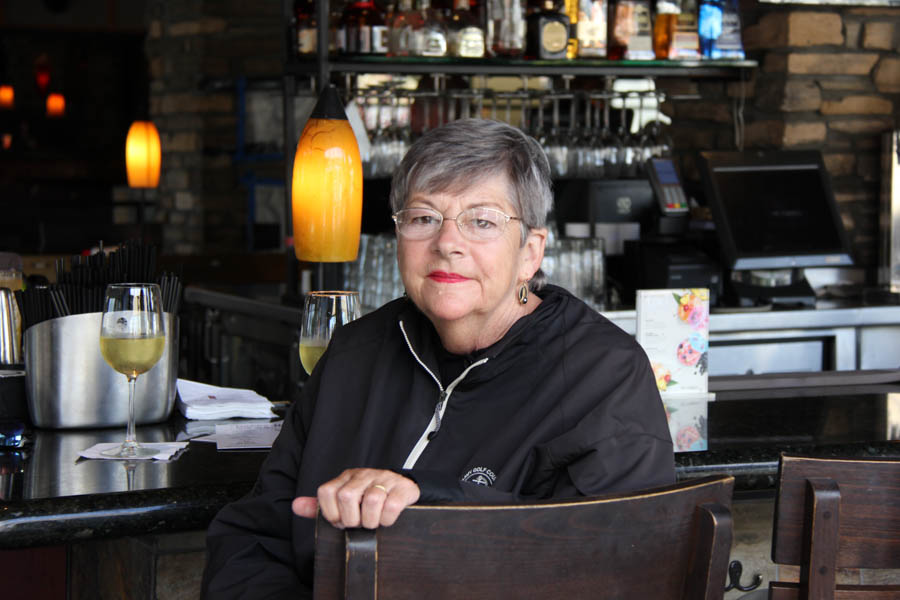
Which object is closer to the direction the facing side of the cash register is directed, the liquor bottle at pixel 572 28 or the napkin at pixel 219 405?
the napkin

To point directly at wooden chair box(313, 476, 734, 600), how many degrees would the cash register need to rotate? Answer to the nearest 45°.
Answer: approximately 45° to its right

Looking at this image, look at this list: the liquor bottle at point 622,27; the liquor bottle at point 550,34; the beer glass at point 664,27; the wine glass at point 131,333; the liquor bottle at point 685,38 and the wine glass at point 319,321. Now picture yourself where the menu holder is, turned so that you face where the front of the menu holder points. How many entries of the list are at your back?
4

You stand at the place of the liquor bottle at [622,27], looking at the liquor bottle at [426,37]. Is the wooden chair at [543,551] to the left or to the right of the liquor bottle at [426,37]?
left

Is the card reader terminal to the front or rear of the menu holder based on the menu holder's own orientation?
to the rear

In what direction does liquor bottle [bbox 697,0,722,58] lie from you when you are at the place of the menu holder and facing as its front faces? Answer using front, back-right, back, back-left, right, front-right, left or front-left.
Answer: back

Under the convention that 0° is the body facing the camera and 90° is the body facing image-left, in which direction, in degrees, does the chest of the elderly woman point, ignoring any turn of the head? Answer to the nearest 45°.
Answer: approximately 45°

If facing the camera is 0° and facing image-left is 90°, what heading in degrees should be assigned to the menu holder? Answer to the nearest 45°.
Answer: approximately 0°
